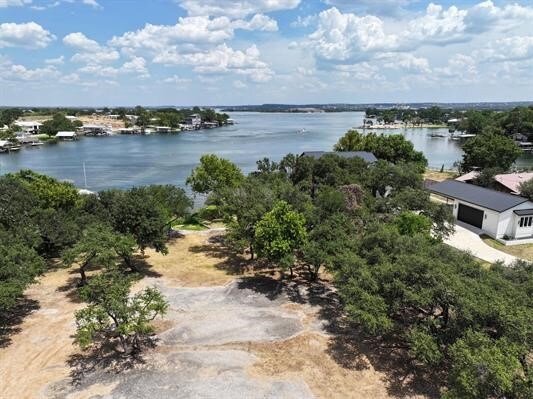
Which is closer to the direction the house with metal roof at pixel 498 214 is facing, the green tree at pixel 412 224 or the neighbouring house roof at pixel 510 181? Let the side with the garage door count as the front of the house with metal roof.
the green tree

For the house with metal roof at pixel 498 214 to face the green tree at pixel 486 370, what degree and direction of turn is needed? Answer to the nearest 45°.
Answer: approximately 45° to its left

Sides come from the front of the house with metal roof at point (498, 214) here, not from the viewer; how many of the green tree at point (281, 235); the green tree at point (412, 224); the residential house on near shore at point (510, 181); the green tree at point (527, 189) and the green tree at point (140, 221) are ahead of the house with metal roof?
3

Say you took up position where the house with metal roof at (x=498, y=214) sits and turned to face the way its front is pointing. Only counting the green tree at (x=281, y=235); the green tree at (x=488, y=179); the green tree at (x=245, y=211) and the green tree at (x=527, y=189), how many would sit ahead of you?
2

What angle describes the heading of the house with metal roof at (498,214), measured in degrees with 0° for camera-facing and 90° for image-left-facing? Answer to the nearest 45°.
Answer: approximately 45°

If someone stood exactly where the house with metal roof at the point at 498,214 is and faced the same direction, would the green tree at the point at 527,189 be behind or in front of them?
behind

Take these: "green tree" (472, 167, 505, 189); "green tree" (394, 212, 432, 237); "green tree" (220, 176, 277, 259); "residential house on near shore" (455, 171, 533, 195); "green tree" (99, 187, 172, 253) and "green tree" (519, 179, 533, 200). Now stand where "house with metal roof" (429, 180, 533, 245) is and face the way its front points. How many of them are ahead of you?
3

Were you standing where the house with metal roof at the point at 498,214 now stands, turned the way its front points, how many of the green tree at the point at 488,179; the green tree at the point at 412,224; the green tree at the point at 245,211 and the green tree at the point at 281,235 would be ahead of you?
3

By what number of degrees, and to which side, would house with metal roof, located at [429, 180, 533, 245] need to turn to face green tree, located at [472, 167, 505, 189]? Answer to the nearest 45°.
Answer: approximately 135° to its right

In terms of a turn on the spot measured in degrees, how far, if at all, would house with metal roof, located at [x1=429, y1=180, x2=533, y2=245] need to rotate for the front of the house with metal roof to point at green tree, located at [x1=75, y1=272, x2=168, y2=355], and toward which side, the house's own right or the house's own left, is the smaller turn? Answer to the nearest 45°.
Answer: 0° — it already faces it

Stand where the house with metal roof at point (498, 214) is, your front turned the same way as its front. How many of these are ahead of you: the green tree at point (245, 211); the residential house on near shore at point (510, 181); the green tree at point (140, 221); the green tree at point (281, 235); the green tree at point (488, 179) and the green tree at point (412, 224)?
4

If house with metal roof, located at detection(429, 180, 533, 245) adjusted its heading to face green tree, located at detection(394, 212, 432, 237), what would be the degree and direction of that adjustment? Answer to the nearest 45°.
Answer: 0° — it already faces it
